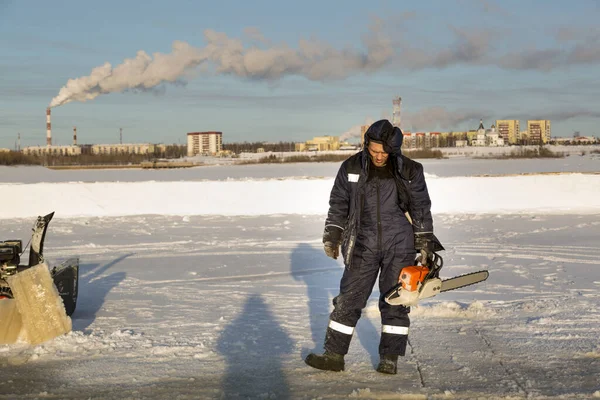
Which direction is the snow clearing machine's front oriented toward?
to the viewer's right

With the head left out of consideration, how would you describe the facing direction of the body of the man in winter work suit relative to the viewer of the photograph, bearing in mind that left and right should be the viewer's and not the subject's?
facing the viewer

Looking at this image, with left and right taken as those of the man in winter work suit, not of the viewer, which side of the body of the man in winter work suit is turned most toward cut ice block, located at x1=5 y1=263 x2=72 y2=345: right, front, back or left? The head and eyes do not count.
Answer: right

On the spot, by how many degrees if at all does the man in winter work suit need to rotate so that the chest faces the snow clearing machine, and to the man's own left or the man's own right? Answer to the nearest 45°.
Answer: approximately 90° to the man's own right

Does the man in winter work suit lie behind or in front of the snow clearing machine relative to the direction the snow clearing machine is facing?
in front
